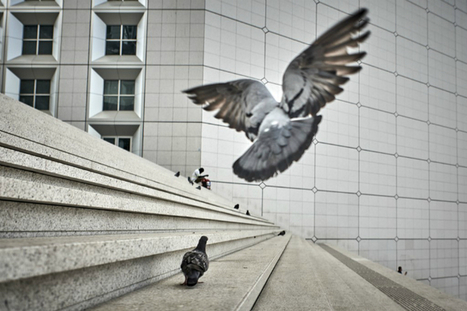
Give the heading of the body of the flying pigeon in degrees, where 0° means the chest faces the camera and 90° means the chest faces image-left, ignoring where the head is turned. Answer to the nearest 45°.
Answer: approximately 180°

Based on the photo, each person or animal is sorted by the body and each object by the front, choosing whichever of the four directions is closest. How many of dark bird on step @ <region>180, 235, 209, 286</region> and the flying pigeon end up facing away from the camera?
2

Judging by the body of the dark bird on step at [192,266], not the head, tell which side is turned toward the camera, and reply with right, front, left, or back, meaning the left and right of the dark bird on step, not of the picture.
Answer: back
